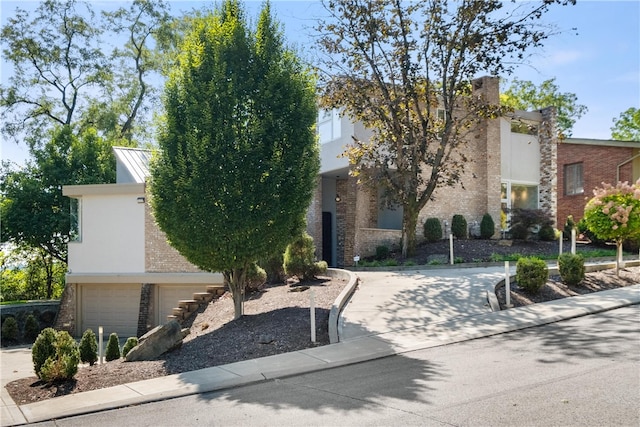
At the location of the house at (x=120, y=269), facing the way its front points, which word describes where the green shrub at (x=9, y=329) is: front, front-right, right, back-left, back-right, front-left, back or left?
back-right

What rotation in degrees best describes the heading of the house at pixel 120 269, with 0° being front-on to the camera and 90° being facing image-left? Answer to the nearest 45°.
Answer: approximately 0°

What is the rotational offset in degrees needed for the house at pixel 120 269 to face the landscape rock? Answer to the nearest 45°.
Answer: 0° — it already faces it

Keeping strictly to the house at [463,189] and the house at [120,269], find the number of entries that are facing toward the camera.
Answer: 2

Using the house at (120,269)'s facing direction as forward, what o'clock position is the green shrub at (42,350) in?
The green shrub is roughly at 12 o'clock from the house.

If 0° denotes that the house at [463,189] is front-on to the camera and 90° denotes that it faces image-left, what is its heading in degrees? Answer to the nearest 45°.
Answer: approximately 0°

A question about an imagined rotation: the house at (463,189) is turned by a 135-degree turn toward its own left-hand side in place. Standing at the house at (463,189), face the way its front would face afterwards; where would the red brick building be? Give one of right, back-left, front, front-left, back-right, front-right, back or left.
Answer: front

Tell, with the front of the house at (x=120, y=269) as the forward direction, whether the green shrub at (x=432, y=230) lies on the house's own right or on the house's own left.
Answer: on the house's own left

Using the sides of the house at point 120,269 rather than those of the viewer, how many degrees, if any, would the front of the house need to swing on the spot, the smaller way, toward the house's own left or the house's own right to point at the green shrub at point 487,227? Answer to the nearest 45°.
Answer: approximately 90° to the house's own left
